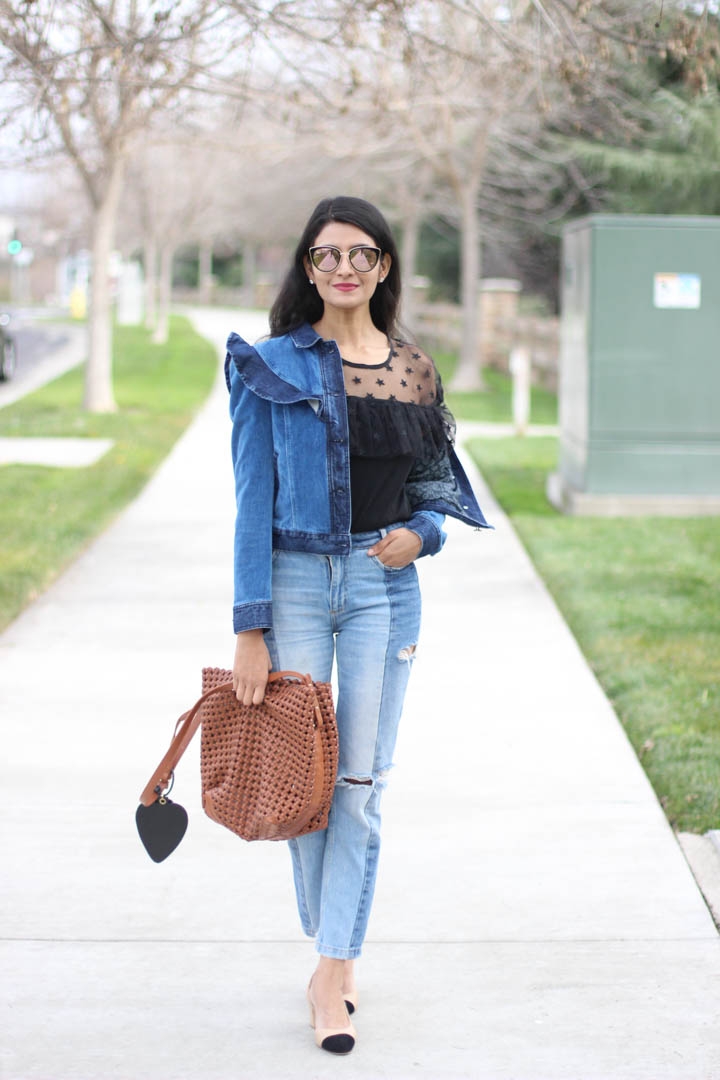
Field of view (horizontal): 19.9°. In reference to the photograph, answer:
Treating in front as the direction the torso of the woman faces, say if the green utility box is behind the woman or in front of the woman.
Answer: behind

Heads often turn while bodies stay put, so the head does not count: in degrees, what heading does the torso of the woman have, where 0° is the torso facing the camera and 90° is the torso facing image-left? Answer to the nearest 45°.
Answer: approximately 0°

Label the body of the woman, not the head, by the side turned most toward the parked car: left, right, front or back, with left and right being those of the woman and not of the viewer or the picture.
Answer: back

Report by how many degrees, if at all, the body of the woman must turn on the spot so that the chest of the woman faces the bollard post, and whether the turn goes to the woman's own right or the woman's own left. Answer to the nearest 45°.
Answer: approximately 180°

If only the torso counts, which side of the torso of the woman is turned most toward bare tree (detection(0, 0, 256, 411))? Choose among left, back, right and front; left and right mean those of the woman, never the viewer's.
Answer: back

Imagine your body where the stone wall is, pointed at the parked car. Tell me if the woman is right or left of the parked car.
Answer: left

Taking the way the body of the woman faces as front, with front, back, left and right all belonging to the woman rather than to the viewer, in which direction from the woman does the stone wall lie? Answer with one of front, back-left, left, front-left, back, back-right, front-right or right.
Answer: back
